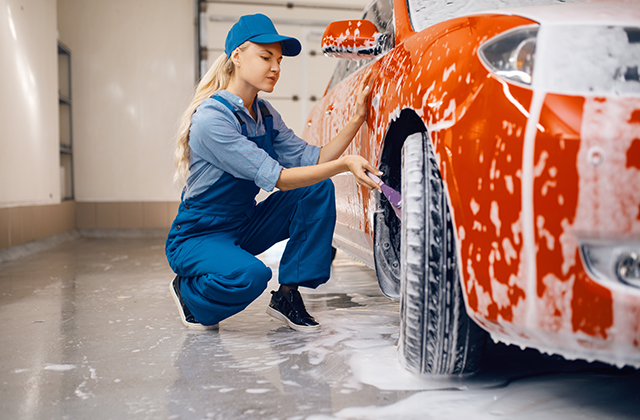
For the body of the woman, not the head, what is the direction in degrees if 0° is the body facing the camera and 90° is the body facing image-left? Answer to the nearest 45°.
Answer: approximately 315°

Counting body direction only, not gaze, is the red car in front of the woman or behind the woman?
in front
